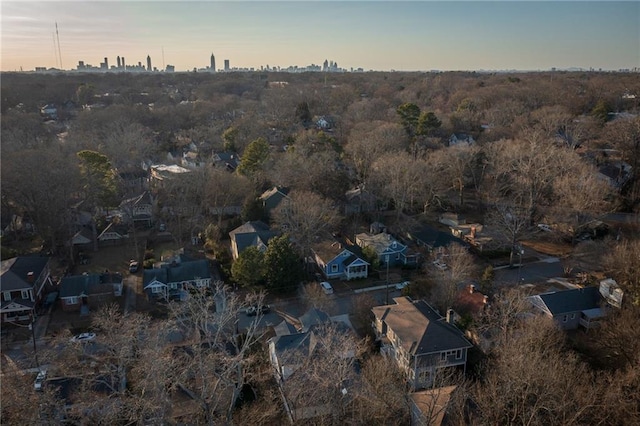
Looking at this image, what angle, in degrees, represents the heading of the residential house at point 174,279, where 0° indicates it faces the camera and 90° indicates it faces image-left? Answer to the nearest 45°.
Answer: approximately 0°

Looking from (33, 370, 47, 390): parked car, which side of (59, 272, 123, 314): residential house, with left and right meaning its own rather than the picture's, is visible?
front

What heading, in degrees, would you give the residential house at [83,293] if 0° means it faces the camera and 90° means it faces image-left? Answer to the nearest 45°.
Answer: approximately 0°

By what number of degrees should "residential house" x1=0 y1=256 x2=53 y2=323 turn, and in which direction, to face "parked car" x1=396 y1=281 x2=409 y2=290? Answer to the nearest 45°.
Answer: approximately 45° to its left

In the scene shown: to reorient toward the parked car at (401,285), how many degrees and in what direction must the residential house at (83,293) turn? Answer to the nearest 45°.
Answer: approximately 90° to its left

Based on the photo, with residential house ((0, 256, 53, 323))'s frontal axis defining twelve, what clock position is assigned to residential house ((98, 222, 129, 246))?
residential house ((98, 222, 129, 246)) is roughly at 7 o'clock from residential house ((0, 256, 53, 323)).

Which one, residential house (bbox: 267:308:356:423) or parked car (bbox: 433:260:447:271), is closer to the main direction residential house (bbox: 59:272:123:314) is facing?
the residential house

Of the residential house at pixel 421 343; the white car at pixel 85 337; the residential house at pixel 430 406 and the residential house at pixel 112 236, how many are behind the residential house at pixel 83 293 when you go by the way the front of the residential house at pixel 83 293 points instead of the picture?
1

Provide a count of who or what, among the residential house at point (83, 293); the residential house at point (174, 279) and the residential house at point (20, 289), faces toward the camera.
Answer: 3

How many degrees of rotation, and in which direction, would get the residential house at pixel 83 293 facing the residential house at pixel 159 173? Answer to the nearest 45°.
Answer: approximately 180°
